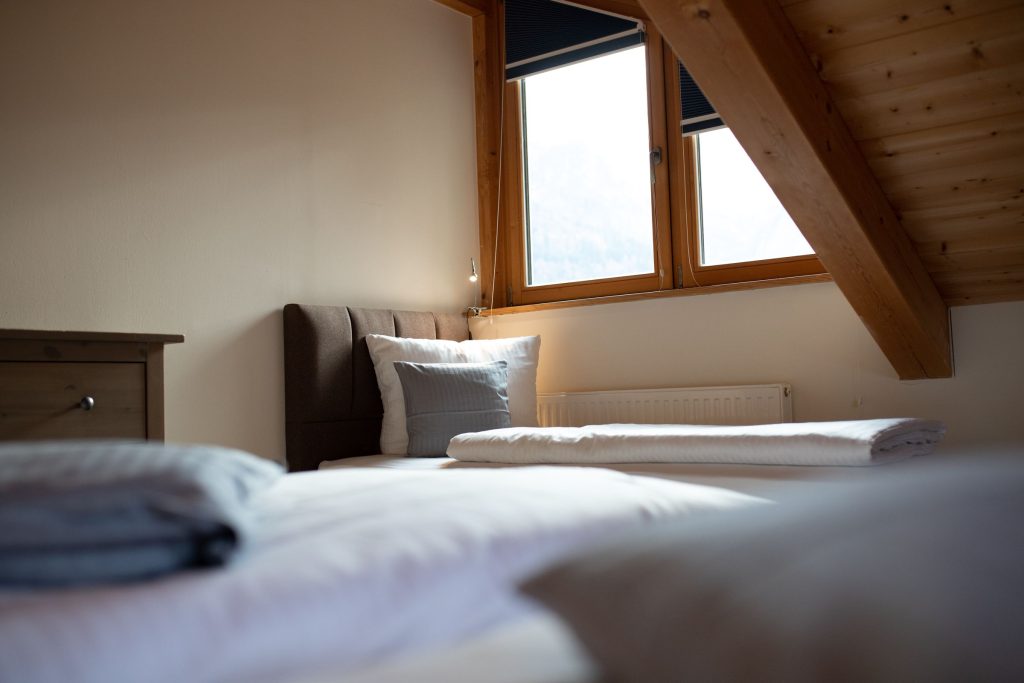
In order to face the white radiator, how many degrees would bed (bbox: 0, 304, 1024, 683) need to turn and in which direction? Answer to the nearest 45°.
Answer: approximately 135° to its left

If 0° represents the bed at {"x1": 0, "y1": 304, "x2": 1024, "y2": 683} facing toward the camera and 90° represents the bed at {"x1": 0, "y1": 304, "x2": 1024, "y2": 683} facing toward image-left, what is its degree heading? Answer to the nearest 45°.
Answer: approximately 315°

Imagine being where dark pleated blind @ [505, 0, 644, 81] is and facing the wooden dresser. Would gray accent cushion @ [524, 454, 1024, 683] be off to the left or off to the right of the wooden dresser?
left

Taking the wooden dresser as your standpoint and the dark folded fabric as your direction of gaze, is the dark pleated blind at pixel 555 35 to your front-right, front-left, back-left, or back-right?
back-left

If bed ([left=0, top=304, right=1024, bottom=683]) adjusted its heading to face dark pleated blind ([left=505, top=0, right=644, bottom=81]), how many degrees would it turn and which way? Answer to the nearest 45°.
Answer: approximately 135° to its left

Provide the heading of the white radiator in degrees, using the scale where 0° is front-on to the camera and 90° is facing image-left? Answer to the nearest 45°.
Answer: approximately 45°

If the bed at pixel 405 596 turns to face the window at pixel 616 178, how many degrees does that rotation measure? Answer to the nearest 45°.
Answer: approximately 135° to its left

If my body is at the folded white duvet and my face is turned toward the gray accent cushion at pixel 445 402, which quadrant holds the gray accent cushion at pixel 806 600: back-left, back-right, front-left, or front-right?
back-left

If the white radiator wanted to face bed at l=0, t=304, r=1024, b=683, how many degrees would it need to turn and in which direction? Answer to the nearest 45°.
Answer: approximately 45° to its left
